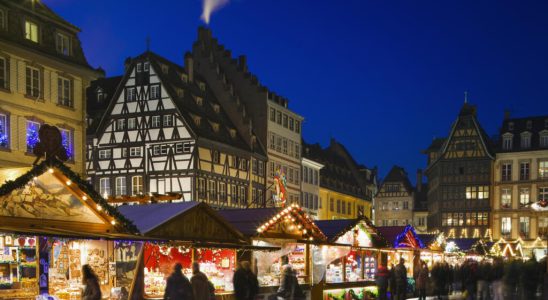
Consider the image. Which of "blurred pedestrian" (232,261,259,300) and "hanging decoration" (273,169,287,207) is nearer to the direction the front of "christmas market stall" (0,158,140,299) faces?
the blurred pedestrian

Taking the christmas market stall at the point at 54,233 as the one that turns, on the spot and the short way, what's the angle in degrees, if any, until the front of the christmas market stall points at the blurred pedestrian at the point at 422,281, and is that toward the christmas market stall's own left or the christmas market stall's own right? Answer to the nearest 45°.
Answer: approximately 90° to the christmas market stall's own left

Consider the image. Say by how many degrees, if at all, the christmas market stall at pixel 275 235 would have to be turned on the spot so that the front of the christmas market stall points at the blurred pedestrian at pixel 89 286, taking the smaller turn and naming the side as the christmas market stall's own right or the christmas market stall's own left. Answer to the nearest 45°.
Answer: approximately 45° to the christmas market stall's own right

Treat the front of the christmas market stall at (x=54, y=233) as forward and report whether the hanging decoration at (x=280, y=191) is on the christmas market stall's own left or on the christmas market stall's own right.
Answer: on the christmas market stall's own left

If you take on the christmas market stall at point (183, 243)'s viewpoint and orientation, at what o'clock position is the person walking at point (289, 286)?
The person walking is roughly at 11 o'clock from the christmas market stall.

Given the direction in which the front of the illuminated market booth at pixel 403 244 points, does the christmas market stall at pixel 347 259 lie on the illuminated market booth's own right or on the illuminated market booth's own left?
on the illuminated market booth's own right

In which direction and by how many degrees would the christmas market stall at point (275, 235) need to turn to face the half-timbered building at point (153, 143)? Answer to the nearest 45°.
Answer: approximately 135° to its left

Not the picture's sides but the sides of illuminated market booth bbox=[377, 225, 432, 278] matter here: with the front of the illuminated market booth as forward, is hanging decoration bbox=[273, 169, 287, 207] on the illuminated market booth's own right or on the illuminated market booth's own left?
on the illuminated market booth's own right

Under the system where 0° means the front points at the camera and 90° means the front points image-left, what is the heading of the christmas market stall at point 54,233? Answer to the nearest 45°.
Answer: approximately 315°

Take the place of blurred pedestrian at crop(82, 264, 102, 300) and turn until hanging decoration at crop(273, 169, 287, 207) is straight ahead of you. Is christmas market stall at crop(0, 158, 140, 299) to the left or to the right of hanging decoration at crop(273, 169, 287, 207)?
left
